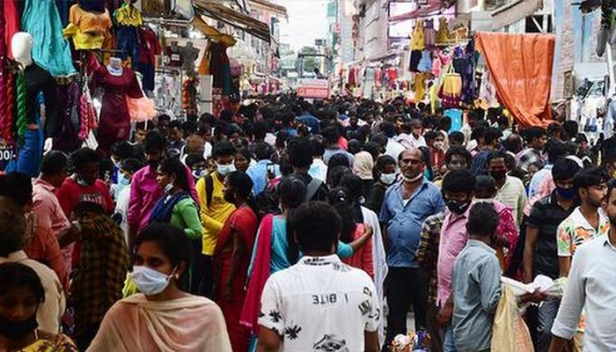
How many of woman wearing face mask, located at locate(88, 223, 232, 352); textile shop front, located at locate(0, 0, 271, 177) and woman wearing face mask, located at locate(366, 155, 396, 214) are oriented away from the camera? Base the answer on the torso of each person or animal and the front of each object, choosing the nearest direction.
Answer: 0

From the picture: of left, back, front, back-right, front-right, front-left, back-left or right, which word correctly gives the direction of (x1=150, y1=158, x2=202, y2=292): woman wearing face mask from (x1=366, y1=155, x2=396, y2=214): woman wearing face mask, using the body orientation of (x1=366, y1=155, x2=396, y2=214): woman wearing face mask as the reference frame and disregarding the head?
right

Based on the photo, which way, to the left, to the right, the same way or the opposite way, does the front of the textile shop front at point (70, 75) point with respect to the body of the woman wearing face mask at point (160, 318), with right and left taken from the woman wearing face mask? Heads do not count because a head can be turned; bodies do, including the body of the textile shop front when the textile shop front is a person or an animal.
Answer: to the left

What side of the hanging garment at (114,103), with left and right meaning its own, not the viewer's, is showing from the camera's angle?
front

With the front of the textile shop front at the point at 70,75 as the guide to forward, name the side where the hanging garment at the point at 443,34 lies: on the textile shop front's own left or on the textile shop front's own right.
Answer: on the textile shop front's own left

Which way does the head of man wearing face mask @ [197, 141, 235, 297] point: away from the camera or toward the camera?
toward the camera

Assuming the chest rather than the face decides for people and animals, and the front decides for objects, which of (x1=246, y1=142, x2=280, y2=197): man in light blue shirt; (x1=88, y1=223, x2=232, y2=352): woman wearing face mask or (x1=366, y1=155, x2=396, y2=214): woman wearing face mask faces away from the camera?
the man in light blue shirt

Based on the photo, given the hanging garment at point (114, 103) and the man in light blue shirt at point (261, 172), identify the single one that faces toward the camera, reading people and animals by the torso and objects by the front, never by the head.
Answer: the hanging garment

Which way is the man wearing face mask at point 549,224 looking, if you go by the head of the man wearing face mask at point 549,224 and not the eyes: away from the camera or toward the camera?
toward the camera

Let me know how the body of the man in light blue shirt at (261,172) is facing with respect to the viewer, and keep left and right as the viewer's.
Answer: facing away from the viewer
